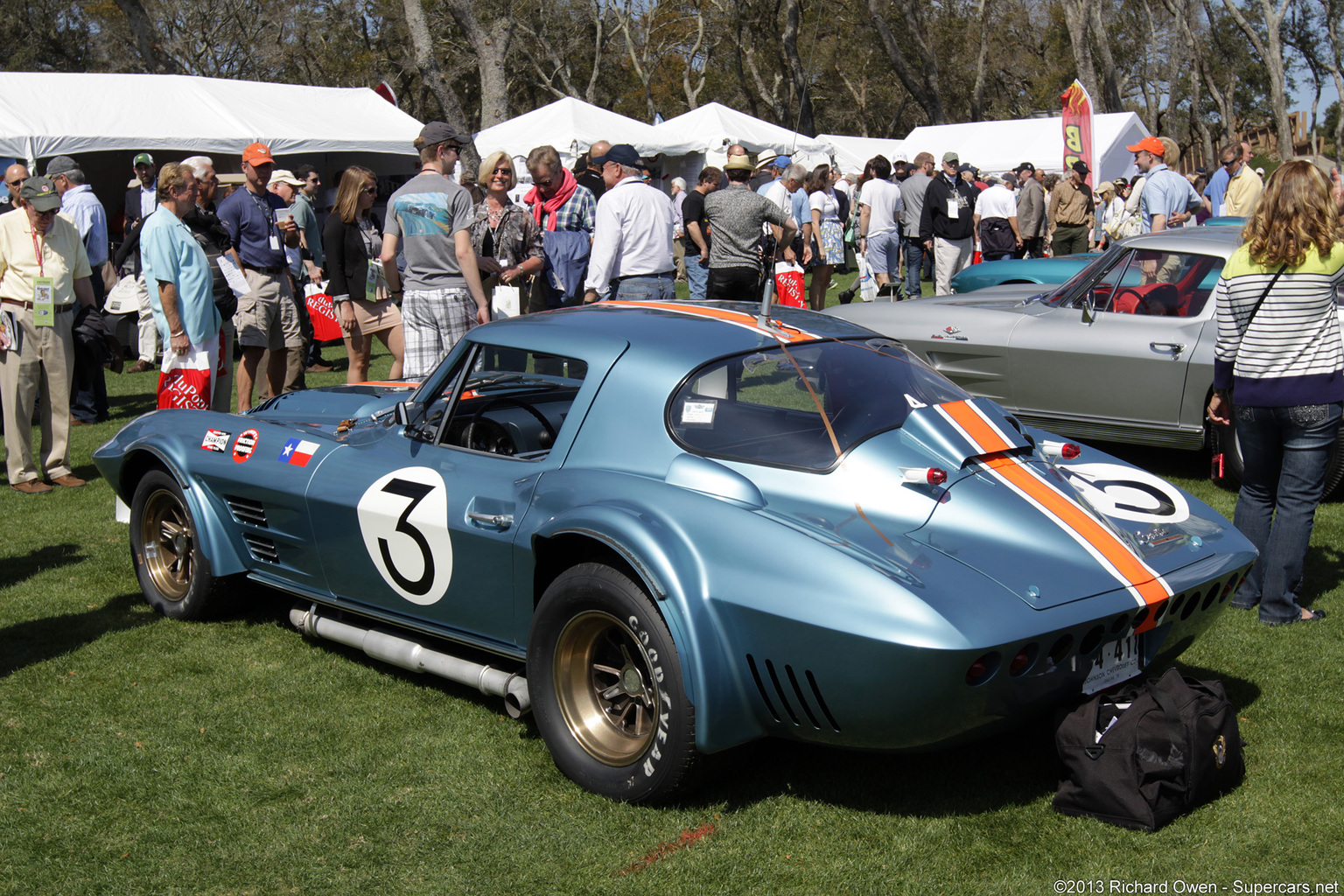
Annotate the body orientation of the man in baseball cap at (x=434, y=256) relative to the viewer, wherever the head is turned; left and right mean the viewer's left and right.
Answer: facing away from the viewer and to the right of the viewer

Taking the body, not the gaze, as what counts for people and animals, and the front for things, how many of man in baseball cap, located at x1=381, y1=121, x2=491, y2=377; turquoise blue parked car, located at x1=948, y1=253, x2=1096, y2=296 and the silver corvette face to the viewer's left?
2

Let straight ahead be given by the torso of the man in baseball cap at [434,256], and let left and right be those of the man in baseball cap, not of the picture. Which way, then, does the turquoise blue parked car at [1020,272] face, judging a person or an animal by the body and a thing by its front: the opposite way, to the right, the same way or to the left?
to the left

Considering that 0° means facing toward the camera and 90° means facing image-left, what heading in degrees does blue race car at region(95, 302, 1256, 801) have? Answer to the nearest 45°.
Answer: approximately 135°

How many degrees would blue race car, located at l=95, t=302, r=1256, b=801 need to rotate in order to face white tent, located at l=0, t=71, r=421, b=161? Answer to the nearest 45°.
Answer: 0° — it already faces it

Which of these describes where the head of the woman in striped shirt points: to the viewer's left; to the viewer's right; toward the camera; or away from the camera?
away from the camera

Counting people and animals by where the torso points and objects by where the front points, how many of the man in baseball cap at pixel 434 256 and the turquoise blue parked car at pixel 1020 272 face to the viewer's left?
1

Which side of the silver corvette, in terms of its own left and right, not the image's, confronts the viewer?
left

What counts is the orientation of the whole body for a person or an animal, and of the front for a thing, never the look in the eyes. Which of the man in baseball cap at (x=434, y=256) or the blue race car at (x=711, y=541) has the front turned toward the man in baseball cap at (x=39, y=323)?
the blue race car

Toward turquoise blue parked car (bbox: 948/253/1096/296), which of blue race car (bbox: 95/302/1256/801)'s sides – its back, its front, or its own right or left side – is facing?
right

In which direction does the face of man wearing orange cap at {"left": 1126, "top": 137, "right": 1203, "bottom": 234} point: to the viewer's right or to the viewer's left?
to the viewer's left

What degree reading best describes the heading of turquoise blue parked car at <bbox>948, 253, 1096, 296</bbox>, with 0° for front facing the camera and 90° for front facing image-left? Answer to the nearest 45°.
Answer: approximately 90°
